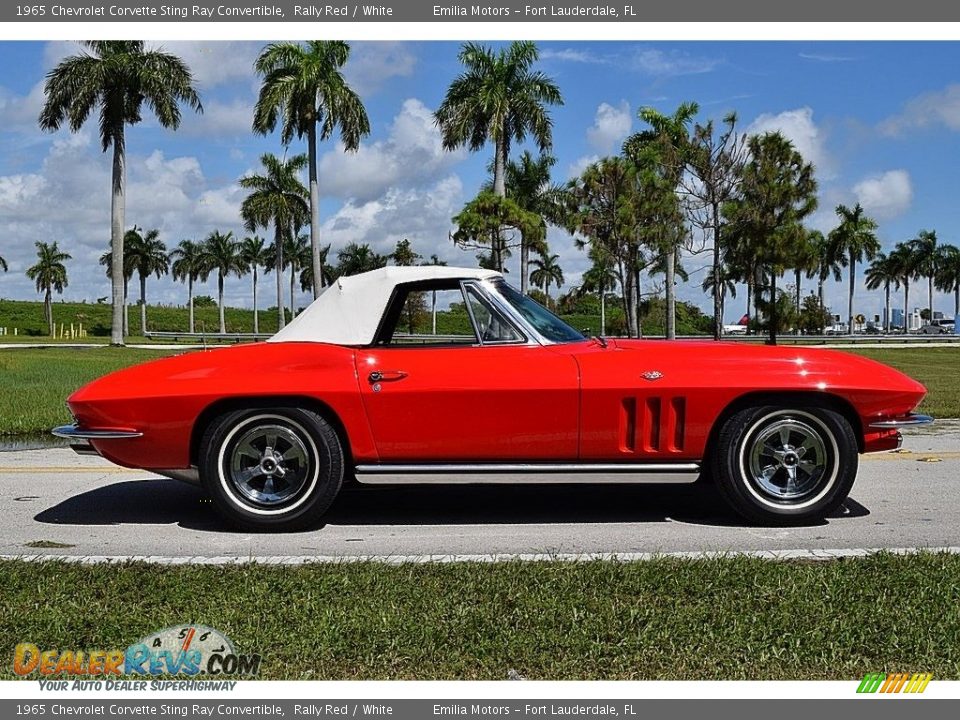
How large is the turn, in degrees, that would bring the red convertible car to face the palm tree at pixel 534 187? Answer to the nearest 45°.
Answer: approximately 90° to its left

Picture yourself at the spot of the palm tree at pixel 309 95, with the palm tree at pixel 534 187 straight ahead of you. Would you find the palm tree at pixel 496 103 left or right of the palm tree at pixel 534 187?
right

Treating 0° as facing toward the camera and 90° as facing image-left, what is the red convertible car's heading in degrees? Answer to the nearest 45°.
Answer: approximately 270°

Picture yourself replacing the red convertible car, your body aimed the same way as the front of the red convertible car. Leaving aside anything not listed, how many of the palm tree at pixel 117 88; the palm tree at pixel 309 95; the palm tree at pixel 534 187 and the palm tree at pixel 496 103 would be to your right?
0

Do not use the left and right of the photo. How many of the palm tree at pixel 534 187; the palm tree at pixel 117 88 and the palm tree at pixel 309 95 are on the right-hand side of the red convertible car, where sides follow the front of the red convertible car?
0

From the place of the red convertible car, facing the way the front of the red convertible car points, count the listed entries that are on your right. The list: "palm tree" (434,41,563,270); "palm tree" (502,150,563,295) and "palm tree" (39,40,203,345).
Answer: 0

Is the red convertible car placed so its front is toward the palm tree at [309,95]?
no

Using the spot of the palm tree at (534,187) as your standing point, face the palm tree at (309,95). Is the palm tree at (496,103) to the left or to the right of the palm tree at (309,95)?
left

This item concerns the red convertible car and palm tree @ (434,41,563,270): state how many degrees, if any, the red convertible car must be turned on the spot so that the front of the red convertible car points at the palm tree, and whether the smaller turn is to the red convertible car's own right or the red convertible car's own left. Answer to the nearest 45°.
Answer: approximately 90° to the red convertible car's own left

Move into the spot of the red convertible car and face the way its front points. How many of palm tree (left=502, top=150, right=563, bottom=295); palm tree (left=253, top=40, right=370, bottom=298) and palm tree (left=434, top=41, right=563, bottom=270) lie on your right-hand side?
0

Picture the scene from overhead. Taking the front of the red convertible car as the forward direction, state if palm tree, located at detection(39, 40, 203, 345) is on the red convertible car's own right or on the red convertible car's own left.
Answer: on the red convertible car's own left
